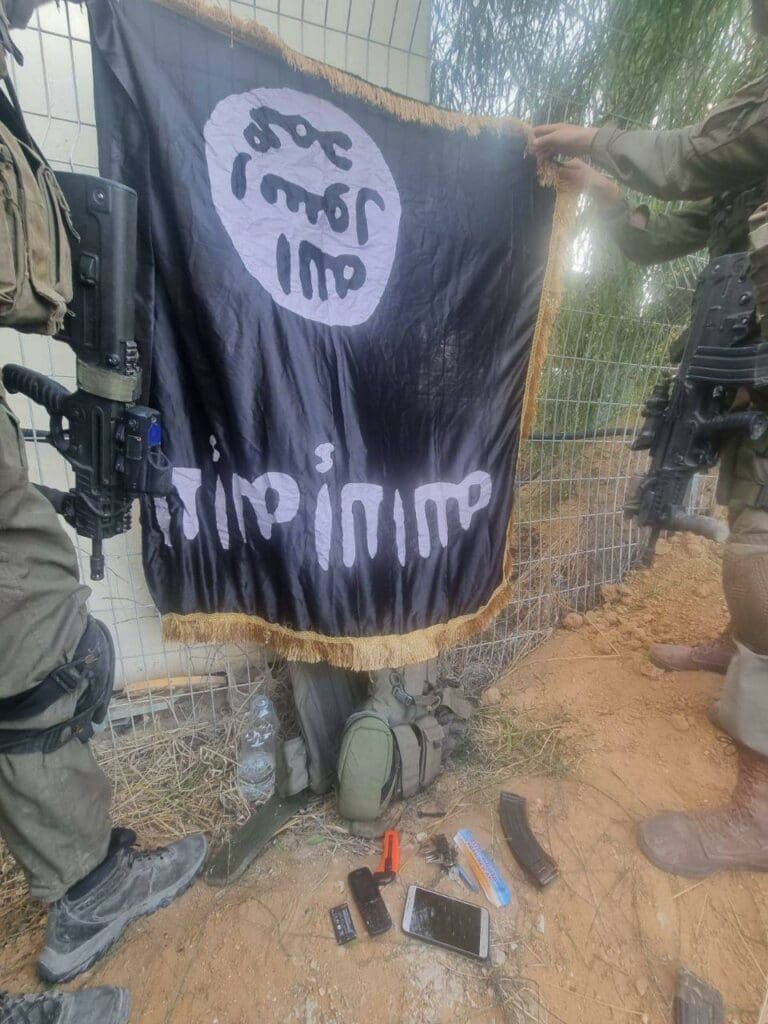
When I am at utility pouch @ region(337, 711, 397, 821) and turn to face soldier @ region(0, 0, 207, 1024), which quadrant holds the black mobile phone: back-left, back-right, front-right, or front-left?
front-left

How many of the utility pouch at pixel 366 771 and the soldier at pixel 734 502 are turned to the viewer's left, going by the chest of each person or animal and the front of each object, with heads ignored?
1

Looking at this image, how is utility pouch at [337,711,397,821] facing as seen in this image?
toward the camera

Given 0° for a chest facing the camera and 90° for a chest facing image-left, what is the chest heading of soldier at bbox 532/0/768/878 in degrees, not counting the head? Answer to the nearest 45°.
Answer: approximately 90°

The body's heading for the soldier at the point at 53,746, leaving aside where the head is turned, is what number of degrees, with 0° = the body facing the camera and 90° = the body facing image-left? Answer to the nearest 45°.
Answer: approximately 270°

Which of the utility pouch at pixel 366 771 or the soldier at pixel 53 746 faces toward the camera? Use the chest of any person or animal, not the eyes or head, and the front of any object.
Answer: the utility pouch

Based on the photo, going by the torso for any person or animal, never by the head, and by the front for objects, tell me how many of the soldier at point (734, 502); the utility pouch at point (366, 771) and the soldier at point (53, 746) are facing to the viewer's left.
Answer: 1

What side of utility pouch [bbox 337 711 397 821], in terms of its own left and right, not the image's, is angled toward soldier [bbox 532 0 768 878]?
left
